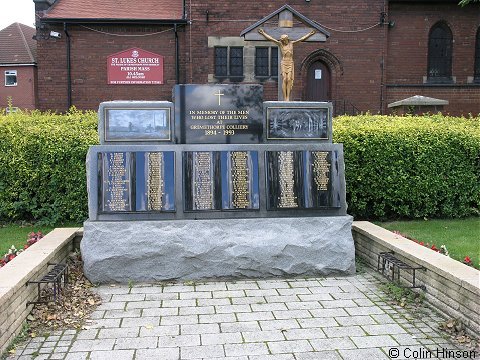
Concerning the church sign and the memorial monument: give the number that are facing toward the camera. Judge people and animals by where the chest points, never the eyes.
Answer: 2

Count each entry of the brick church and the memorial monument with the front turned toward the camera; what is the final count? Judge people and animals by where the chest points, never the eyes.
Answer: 2

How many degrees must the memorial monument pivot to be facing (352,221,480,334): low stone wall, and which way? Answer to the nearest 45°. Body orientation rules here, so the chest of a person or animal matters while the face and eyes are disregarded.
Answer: approximately 45° to its left

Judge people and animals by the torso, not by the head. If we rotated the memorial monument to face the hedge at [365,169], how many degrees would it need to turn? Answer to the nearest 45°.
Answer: approximately 135° to its left

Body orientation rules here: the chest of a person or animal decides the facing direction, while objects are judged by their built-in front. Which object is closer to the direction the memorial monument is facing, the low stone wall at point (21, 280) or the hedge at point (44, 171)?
the low stone wall

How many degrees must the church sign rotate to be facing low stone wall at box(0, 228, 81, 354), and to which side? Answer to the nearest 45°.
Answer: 0° — it already faces it

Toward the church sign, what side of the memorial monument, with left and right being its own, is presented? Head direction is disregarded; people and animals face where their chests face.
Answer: back
